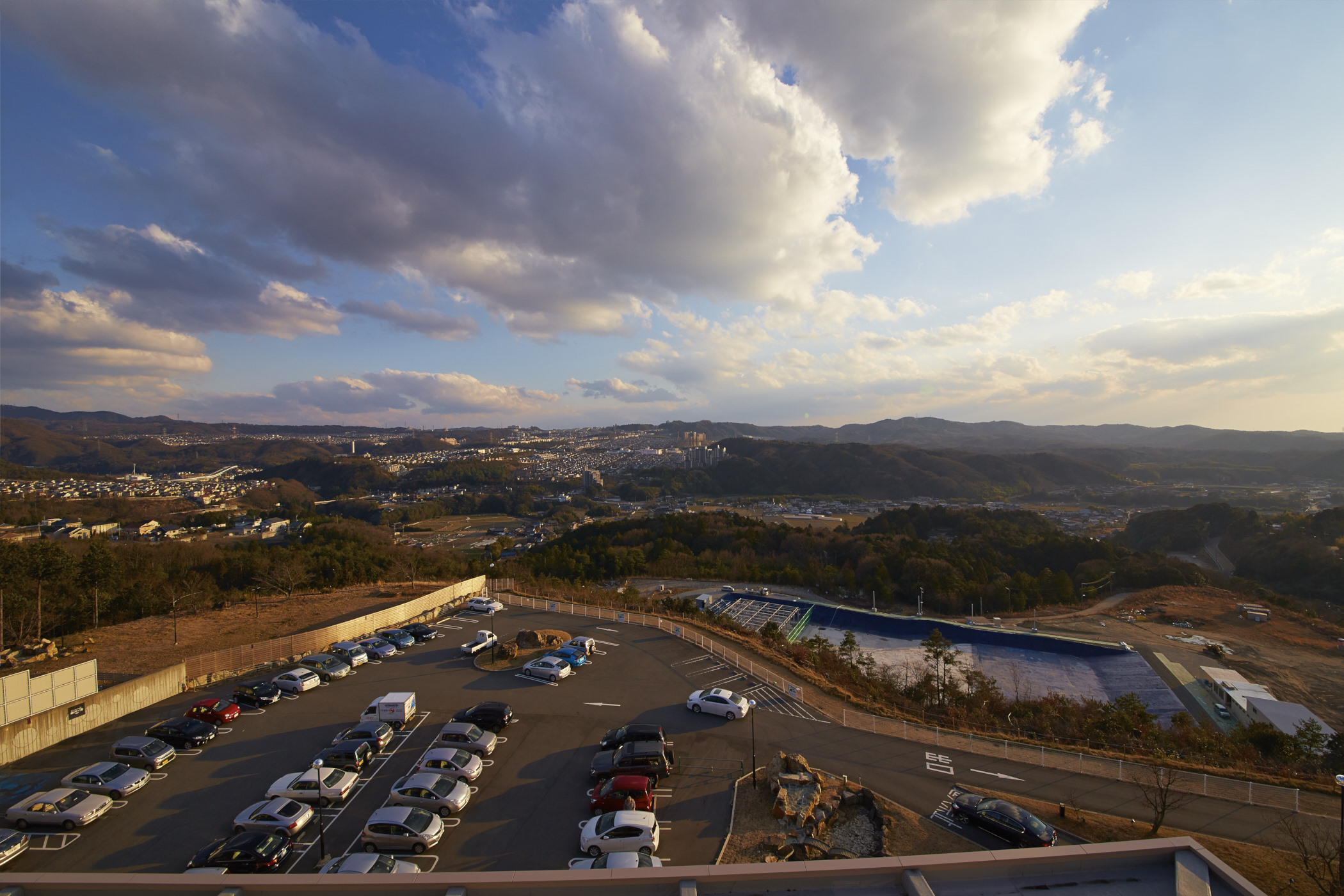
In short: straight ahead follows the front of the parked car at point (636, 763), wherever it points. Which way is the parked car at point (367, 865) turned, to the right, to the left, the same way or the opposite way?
the opposite way

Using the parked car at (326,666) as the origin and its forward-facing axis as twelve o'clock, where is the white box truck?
The white box truck is roughly at 1 o'clock from the parked car.

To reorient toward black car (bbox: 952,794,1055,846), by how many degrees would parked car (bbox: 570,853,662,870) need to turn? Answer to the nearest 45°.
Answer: approximately 180°

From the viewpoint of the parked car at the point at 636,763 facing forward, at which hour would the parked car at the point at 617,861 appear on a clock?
the parked car at the point at 617,861 is roughly at 9 o'clock from the parked car at the point at 636,763.

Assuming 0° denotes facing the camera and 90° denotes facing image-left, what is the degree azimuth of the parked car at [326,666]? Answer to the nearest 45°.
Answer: approximately 315°

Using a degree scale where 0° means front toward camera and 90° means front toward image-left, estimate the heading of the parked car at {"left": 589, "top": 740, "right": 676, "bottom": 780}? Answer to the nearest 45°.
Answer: approximately 90°

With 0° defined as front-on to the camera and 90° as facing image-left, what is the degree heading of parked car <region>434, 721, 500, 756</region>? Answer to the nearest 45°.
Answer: approximately 315°

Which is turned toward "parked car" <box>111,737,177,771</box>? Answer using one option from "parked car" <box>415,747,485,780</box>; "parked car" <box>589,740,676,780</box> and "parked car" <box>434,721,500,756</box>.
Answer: "parked car" <box>589,740,676,780</box>

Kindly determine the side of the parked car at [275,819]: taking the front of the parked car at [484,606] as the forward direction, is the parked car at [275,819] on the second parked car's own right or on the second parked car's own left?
on the second parked car's own right

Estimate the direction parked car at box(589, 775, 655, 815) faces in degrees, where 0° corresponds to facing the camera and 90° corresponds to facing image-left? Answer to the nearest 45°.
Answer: approximately 90°

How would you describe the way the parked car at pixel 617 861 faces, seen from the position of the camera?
facing to the left of the viewer
